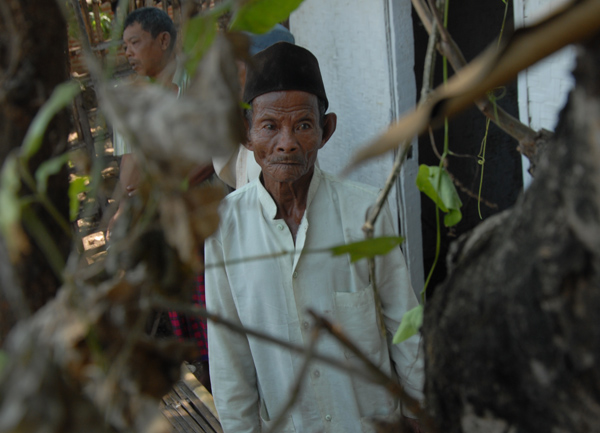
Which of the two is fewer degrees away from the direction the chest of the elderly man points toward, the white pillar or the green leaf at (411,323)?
the green leaf

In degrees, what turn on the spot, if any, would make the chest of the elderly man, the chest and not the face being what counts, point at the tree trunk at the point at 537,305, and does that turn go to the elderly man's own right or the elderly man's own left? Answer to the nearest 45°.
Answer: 0° — they already face it

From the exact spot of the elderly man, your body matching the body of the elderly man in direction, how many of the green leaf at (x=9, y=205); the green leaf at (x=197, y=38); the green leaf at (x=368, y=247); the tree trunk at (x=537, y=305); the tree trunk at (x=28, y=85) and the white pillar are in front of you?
5

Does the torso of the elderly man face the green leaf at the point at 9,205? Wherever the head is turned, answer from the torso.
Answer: yes

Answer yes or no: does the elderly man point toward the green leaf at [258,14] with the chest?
yes

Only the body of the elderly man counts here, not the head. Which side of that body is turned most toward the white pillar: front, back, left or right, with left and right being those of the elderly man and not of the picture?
back

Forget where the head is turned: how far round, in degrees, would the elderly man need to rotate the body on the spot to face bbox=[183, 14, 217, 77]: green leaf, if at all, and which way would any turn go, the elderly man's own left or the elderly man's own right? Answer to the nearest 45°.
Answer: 0° — they already face it

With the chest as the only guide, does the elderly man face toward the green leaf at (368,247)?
yes

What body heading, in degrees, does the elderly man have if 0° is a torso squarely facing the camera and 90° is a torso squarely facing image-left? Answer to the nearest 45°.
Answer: approximately 0°

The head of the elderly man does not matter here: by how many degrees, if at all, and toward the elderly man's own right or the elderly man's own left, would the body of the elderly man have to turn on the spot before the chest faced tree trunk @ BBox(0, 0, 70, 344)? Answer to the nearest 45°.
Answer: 0° — they already face it
